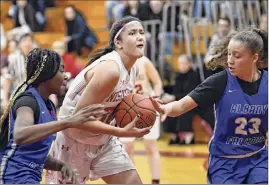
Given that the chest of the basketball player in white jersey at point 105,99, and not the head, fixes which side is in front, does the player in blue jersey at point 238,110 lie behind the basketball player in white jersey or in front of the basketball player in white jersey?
in front

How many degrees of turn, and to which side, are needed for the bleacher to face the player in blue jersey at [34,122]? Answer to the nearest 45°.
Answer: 0° — it already faces them

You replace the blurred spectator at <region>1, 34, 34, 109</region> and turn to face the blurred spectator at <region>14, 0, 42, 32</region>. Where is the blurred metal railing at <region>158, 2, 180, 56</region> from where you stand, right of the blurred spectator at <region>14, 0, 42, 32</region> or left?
right

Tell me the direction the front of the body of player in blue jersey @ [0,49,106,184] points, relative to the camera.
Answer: to the viewer's right

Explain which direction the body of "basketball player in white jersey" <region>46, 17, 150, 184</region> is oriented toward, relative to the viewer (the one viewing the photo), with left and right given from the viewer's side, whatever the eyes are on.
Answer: facing the viewer and to the right of the viewer

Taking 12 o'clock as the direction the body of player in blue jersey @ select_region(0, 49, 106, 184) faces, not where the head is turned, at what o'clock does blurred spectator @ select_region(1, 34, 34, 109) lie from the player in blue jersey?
The blurred spectator is roughly at 9 o'clock from the player in blue jersey.

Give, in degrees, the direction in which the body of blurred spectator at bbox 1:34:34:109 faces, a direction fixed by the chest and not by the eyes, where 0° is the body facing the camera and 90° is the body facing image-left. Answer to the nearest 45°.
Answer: approximately 315°

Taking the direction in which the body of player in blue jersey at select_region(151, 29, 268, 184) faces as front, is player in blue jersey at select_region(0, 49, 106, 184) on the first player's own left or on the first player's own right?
on the first player's own right

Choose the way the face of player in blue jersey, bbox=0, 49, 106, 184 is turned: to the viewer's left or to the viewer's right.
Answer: to the viewer's right

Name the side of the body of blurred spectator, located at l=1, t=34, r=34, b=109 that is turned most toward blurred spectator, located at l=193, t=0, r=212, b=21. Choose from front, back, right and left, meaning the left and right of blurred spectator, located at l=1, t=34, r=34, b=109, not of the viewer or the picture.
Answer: left

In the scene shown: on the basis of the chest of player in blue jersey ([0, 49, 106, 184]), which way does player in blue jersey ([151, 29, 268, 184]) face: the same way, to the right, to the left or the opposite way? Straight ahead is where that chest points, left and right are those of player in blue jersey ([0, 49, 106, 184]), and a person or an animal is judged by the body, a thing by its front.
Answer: to the right

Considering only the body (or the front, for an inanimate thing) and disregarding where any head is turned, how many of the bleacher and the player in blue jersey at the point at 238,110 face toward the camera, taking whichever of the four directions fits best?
2

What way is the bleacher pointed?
toward the camera

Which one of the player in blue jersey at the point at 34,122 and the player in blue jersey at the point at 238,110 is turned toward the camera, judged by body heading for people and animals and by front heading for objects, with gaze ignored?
the player in blue jersey at the point at 238,110

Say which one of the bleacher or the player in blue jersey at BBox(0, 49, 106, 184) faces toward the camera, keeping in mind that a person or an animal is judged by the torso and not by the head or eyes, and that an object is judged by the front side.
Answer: the bleacher

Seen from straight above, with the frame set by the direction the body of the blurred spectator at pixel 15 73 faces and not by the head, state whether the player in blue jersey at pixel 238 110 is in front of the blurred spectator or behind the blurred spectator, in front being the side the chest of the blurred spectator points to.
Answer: in front

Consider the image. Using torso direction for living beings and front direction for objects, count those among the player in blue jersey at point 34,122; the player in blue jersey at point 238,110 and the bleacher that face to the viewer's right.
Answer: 1
